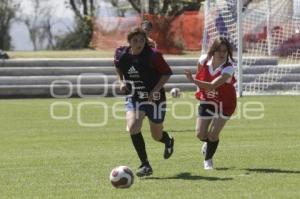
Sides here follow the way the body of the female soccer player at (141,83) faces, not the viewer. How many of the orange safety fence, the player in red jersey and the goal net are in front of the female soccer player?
0

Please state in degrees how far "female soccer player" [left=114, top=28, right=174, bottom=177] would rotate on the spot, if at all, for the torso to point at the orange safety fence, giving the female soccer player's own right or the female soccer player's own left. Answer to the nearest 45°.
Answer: approximately 135° to the female soccer player's own right

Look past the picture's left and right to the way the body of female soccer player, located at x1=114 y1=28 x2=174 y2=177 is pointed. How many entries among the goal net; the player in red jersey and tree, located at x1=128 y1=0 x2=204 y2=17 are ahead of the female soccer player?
0

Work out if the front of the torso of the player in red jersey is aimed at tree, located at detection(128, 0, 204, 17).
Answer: no

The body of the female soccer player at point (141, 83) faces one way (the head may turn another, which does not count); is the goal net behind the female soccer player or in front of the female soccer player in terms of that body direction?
behind

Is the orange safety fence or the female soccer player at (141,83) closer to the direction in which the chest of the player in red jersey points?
the female soccer player

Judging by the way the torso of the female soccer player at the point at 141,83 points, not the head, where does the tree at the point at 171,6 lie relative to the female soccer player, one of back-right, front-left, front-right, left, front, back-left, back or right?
back-right

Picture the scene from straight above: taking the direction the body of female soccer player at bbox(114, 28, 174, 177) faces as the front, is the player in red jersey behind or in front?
behind

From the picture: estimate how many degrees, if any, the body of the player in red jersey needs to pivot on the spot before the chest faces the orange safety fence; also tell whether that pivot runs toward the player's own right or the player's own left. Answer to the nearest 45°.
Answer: approximately 135° to the player's own right

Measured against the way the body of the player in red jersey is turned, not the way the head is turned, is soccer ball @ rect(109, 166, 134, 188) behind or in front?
in front

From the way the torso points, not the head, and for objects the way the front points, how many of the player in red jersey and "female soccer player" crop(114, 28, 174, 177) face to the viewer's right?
0

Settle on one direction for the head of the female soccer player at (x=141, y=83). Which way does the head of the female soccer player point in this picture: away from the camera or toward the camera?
toward the camera

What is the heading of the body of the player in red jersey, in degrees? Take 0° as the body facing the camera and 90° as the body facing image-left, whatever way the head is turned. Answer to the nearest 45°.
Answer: approximately 45°

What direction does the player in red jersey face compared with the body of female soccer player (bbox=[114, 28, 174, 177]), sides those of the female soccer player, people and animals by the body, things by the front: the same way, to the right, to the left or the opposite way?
the same way

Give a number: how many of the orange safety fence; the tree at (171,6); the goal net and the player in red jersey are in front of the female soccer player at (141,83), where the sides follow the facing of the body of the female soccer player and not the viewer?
0

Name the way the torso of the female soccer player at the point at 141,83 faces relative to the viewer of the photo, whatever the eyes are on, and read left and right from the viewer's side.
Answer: facing the viewer and to the left of the viewer

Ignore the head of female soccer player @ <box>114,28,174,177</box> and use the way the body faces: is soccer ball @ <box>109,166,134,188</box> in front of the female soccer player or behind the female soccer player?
in front

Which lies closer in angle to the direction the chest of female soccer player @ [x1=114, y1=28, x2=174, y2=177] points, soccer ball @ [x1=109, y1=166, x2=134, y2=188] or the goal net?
the soccer ball
